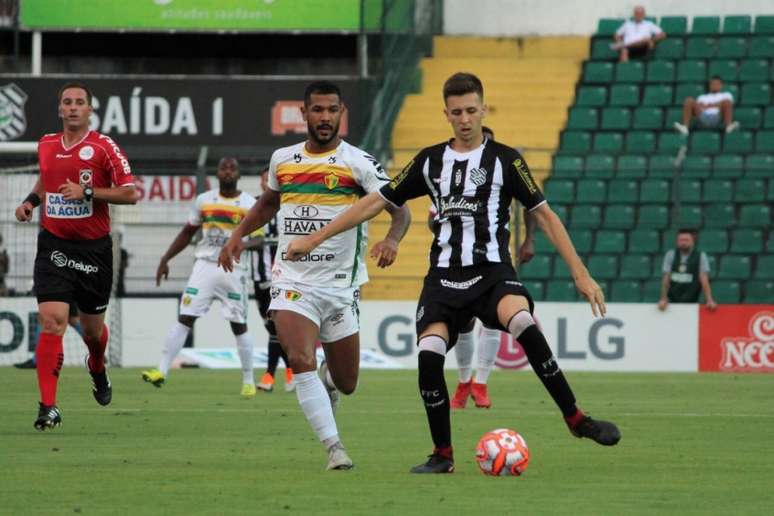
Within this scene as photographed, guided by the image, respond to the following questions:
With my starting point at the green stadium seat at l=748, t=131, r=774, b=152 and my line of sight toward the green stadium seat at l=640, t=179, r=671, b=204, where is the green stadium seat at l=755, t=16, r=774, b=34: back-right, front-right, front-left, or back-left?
back-right

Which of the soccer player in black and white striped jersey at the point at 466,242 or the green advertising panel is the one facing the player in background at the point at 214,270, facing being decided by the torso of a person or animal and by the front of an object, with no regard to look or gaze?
the green advertising panel

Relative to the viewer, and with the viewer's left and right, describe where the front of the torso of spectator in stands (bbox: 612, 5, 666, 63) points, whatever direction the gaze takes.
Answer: facing the viewer

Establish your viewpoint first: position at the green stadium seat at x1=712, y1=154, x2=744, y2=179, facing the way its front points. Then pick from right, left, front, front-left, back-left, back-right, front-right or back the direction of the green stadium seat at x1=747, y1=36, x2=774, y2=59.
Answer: back

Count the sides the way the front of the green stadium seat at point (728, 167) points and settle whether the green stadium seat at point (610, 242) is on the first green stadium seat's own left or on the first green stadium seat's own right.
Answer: on the first green stadium seat's own right

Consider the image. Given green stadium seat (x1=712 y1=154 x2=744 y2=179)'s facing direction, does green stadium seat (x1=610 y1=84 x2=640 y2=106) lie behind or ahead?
behind

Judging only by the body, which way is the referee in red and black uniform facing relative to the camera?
toward the camera

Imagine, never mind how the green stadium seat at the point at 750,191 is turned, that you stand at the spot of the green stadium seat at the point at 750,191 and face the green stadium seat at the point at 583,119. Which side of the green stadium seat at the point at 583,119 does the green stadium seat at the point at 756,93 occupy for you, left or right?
right

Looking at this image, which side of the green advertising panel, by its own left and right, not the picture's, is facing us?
front

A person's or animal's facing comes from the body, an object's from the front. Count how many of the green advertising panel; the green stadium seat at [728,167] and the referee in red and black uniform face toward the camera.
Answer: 3

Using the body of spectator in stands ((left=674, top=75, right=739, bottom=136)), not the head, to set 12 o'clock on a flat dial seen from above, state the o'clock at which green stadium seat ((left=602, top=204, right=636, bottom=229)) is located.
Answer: The green stadium seat is roughly at 1 o'clock from the spectator in stands.
